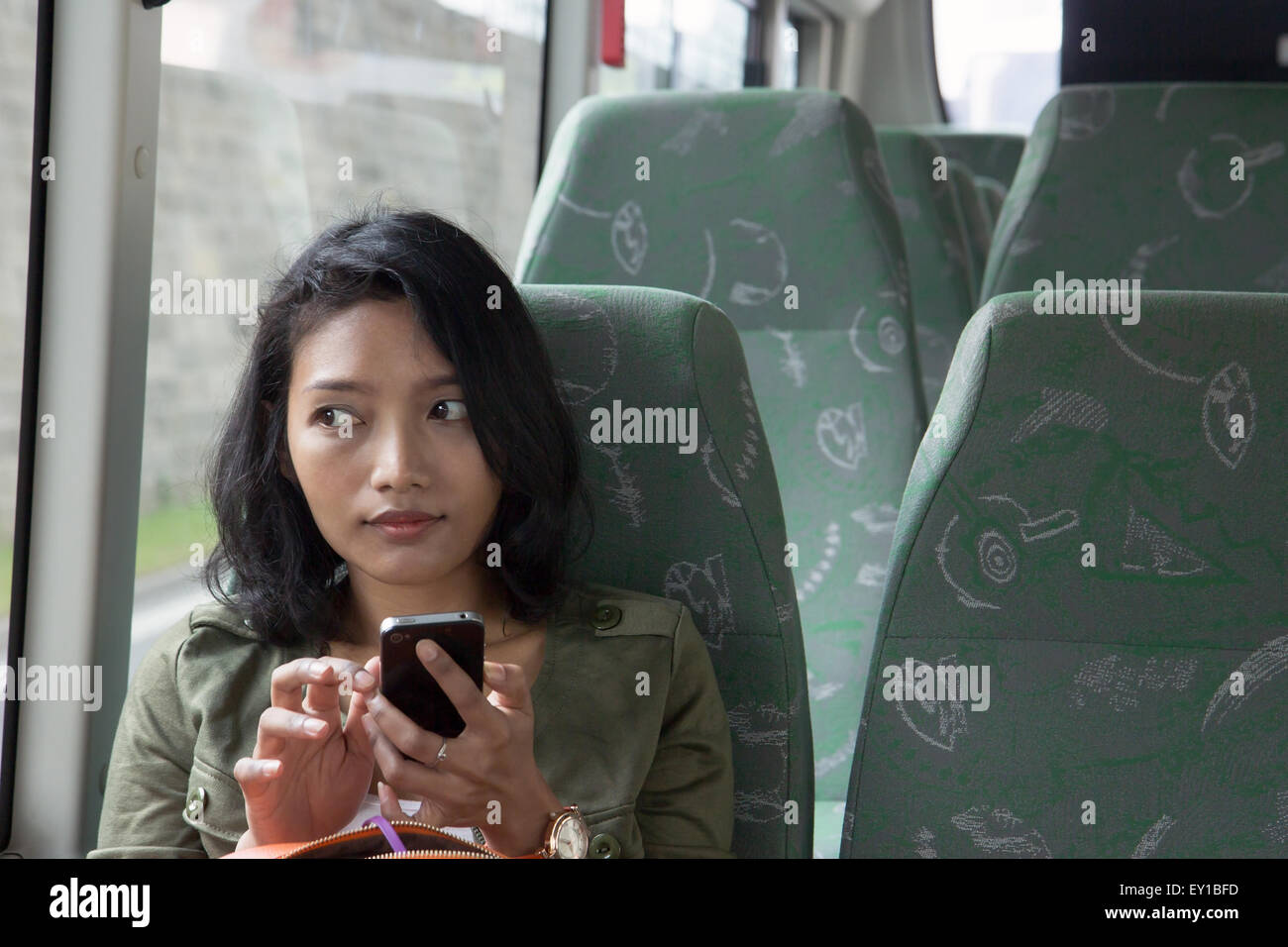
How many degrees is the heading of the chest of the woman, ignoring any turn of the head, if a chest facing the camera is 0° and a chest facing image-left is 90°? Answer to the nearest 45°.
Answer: approximately 0°
